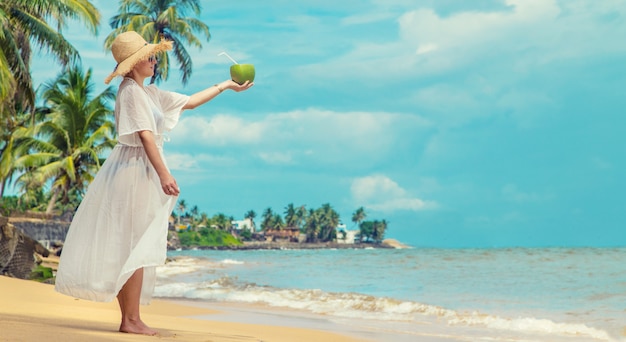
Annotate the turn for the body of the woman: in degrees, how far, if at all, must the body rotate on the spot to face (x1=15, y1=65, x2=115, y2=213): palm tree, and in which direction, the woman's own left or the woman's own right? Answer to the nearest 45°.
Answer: approximately 90° to the woman's own left

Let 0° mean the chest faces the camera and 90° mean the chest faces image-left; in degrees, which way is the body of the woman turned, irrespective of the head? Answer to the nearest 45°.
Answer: approximately 270°

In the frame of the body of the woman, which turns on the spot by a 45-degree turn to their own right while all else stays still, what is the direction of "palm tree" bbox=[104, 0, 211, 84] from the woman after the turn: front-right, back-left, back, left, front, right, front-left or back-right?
back-left

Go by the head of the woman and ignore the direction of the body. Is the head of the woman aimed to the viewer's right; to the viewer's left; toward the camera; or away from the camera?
to the viewer's right

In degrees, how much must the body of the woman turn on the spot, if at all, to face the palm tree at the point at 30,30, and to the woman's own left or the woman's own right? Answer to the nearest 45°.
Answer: approximately 90° to the woman's own left
